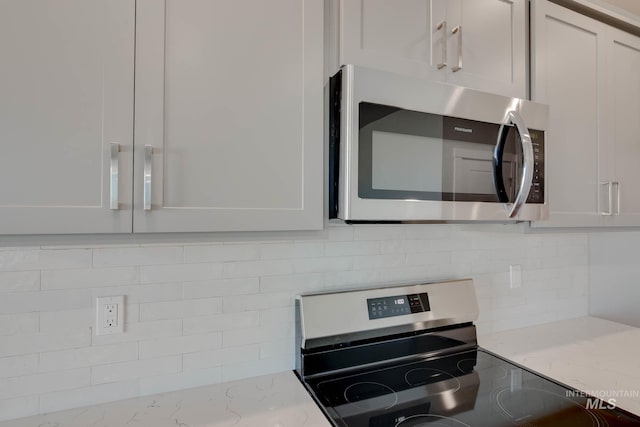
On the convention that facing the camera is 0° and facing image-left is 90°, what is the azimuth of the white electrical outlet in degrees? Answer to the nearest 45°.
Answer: approximately 0°

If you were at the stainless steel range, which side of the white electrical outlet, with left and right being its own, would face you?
left

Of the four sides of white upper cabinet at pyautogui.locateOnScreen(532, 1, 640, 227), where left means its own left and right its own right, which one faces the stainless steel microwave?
right

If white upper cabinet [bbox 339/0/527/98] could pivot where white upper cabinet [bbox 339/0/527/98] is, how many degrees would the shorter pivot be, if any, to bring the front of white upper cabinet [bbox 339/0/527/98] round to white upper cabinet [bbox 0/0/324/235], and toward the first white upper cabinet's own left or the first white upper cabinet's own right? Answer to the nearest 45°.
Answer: approximately 90° to the first white upper cabinet's own right

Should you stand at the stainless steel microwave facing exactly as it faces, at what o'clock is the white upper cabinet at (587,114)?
The white upper cabinet is roughly at 9 o'clock from the stainless steel microwave.

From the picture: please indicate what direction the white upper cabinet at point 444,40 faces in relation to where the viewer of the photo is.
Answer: facing the viewer and to the right of the viewer

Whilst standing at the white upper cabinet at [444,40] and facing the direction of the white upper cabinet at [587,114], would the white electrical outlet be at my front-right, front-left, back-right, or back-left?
back-left

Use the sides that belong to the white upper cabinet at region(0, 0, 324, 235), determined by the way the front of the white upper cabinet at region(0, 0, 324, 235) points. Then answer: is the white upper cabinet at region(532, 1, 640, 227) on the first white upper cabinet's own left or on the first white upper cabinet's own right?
on the first white upper cabinet's own left

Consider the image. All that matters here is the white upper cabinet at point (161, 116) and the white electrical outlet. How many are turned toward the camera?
2

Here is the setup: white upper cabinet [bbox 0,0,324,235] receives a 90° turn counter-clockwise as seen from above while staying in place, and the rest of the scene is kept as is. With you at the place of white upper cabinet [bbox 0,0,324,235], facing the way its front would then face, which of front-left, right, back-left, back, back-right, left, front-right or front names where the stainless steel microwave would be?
front

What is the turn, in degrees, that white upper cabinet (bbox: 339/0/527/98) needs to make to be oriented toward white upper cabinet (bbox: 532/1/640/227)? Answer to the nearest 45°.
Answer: approximately 90° to its left
